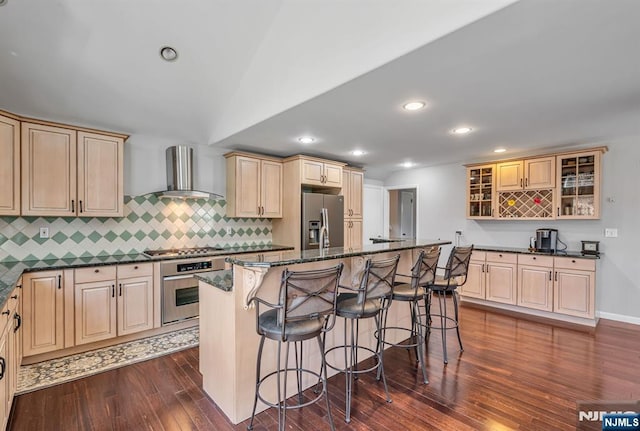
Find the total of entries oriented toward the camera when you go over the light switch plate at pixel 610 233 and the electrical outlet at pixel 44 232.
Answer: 2

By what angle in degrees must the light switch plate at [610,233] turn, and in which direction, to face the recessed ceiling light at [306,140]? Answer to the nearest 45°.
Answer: approximately 45° to its right

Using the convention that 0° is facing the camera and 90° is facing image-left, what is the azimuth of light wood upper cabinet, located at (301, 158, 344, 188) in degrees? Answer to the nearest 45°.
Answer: approximately 315°

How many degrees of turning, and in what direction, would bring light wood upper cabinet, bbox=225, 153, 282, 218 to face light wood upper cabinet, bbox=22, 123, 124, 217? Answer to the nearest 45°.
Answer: approximately 90° to its right

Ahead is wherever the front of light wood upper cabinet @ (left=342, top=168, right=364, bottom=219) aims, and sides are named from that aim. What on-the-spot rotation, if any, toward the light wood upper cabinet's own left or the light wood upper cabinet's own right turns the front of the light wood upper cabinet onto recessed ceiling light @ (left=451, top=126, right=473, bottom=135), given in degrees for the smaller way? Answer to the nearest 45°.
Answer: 0° — it already faces it

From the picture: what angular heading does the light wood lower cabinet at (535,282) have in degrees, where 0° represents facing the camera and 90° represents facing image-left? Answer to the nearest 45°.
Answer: approximately 0°

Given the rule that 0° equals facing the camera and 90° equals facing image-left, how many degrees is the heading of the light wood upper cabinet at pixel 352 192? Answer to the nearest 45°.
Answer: approximately 315°

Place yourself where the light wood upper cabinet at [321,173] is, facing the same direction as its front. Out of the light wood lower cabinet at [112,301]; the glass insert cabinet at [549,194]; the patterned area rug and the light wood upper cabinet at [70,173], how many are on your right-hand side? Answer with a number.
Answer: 3

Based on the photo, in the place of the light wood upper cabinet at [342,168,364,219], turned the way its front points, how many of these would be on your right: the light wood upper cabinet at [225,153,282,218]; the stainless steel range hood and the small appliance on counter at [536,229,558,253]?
2

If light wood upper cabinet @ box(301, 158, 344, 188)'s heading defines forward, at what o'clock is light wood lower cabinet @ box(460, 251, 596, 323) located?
The light wood lower cabinet is roughly at 11 o'clock from the light wood upper cabinet.

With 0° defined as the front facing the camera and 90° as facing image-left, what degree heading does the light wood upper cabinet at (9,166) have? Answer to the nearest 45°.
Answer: approximately 315°

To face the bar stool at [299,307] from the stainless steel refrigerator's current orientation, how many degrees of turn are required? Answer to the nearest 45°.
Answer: approximately 45° to its right

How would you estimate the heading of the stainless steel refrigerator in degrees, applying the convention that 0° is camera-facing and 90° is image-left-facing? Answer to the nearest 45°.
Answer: approximately 315°
